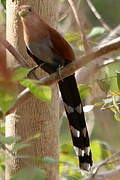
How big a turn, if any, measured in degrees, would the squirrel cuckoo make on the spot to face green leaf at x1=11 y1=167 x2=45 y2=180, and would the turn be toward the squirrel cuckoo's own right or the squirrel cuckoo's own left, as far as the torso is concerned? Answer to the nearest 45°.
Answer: approximately 45° to the squirrel cuckoo's own left

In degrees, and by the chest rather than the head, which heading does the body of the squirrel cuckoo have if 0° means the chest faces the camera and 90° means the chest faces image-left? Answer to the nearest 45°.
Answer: approximately 45°
